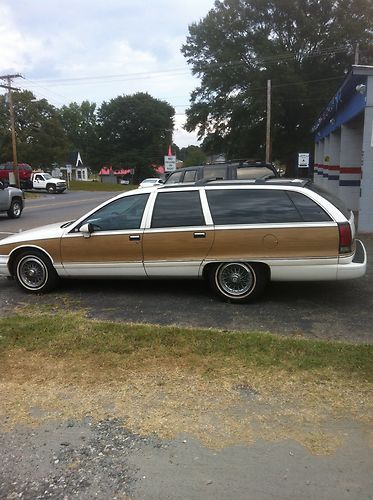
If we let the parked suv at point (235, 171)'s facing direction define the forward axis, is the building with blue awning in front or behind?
behind

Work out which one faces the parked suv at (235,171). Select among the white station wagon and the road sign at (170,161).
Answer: the road sign

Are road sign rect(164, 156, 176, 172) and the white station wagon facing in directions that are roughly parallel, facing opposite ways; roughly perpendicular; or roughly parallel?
roughly perpendicular

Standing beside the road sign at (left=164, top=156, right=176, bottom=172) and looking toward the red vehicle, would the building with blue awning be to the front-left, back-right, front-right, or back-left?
back-left

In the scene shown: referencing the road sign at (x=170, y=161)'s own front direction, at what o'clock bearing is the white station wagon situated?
The white station wagon is roughly at 12 o'clock from the road sign.

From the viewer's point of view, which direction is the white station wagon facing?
to the viewer's left

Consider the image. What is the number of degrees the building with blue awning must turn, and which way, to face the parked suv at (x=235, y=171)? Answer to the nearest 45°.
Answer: approximately 45° to its left

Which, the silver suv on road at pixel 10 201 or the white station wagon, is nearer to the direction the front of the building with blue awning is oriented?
the silver suv on road

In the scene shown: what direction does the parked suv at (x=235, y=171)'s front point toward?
to the viewer's left

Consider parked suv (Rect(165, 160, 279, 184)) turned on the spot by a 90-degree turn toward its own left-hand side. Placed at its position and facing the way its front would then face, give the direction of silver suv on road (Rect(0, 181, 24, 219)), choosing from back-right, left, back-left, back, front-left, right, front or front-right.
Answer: back-right

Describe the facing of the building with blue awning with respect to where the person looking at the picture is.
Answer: facing to the left of the viewer

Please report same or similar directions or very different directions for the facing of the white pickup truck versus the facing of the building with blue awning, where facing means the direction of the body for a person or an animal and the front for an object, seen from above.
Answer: very different directions
